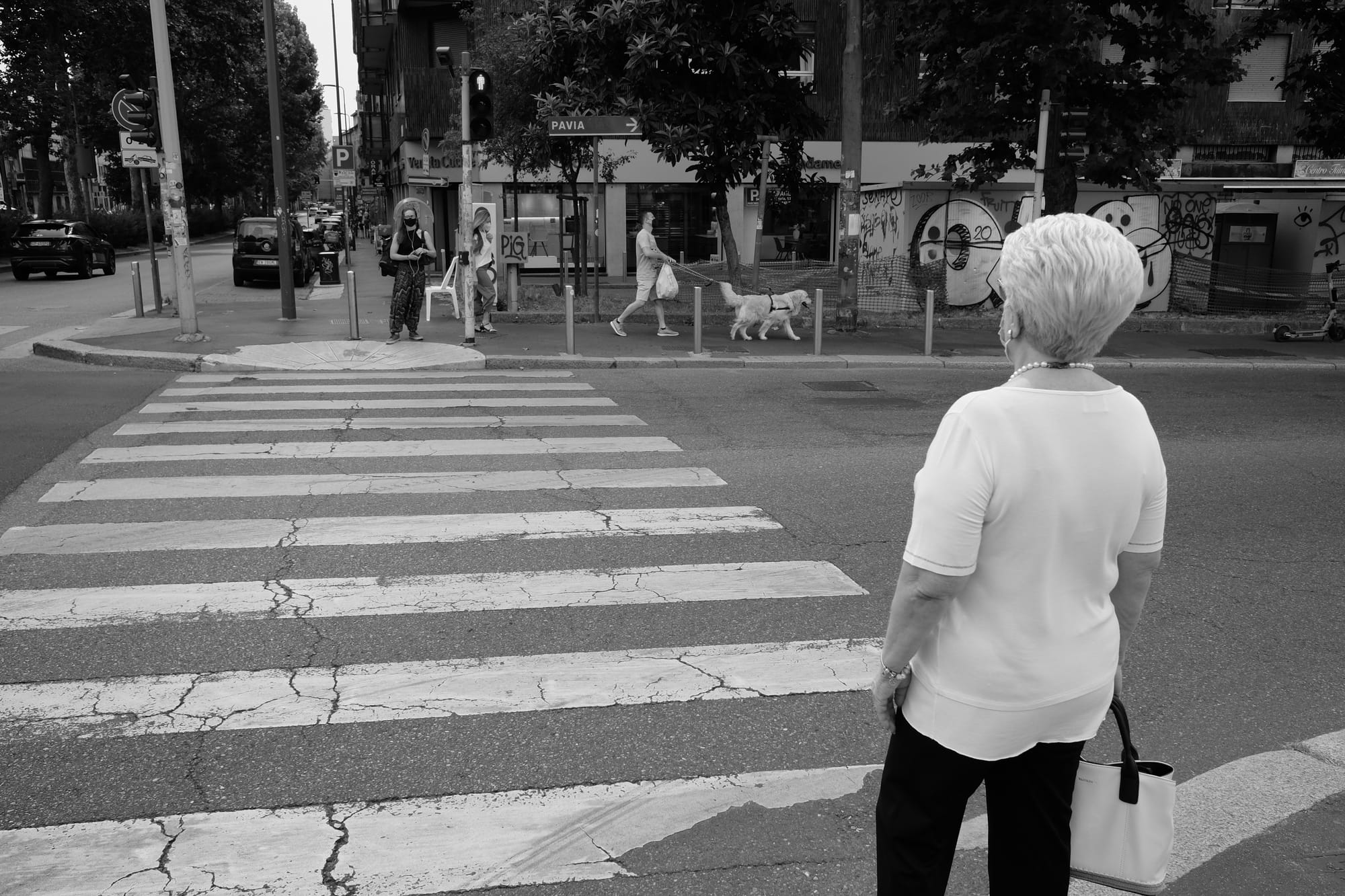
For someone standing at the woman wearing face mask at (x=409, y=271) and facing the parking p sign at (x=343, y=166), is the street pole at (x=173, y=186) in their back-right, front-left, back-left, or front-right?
front-left

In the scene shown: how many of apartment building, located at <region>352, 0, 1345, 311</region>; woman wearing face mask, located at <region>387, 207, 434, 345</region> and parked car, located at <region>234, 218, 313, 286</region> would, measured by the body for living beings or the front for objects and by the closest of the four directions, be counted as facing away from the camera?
1

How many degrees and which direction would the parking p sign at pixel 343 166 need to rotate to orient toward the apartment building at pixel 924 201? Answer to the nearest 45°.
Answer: approximately 45° to its left

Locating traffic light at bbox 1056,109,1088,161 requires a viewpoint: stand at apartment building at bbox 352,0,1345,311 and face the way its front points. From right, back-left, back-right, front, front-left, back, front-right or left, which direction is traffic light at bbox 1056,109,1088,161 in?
front

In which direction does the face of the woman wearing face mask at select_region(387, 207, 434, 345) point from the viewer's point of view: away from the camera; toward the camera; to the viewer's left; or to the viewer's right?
toward the camera

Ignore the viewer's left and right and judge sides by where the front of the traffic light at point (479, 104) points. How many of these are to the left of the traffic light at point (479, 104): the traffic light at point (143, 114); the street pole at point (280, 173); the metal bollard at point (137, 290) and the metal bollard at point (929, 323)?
1

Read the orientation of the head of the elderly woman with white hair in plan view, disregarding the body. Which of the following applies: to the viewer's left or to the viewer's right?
to the viewer's left

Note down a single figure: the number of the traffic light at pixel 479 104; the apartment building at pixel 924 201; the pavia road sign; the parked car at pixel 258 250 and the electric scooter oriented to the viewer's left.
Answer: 0

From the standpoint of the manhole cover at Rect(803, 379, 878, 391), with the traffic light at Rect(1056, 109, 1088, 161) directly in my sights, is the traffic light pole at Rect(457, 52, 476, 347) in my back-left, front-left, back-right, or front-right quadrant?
back-left

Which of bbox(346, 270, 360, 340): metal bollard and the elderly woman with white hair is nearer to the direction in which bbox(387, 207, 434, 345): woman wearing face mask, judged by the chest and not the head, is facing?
the elderly woman with white hair

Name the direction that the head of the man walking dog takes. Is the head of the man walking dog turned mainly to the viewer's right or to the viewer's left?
to the viewer's right

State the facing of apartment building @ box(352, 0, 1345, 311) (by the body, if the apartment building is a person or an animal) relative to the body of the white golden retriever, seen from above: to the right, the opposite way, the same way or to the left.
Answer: to the right

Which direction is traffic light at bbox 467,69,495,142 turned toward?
toward the camera

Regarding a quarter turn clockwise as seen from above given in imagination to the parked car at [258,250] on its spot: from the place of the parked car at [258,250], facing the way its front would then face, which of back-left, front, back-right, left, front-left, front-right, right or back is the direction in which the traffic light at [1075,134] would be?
front-right

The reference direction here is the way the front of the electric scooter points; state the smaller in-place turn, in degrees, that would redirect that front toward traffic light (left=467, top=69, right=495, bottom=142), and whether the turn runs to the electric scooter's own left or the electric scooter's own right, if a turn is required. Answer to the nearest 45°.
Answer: approximately 135° to the electric scooter's own right

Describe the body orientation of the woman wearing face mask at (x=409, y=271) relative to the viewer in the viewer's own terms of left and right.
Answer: facing the viewer

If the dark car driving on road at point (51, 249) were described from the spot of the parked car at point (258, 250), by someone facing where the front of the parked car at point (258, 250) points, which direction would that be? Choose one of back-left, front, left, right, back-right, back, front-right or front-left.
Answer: front-left

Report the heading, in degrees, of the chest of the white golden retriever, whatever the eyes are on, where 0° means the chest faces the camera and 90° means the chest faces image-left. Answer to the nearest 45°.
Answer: approximately 270°

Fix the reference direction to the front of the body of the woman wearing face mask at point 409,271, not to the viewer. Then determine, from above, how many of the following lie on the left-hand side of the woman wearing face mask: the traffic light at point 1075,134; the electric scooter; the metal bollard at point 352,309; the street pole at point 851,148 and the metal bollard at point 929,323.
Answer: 4
